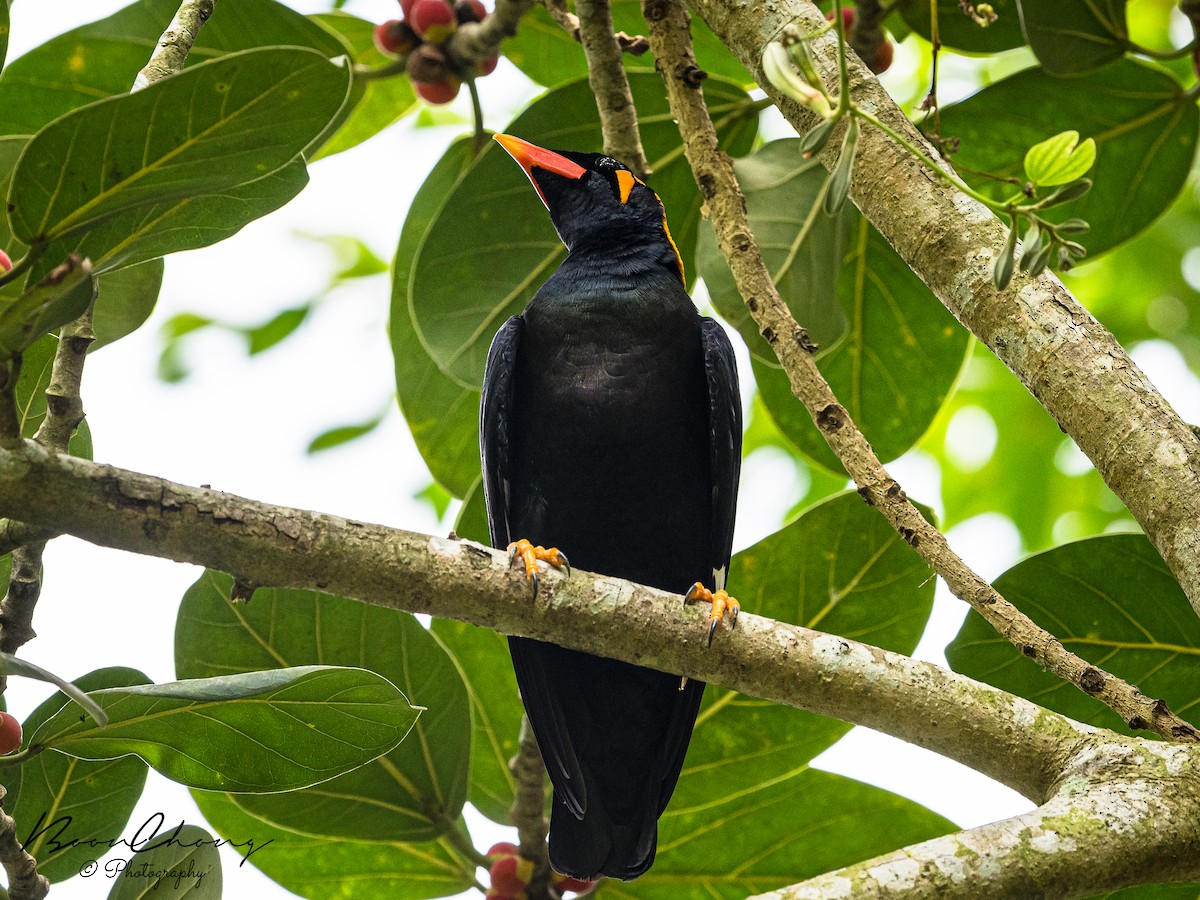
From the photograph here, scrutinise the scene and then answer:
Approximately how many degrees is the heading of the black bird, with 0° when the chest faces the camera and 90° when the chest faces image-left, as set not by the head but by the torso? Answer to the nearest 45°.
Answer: approximately 0°
